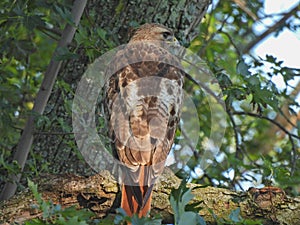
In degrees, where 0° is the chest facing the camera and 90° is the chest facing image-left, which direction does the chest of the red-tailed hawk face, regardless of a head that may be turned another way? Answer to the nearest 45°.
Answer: approximately 180°

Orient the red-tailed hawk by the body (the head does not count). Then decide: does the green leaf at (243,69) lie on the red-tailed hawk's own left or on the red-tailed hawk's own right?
on the red-tailed hawk's own right

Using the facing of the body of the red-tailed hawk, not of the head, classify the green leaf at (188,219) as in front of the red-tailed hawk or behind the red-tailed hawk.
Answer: behind

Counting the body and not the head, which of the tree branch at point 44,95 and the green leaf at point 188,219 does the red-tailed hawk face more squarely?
the tree branch
